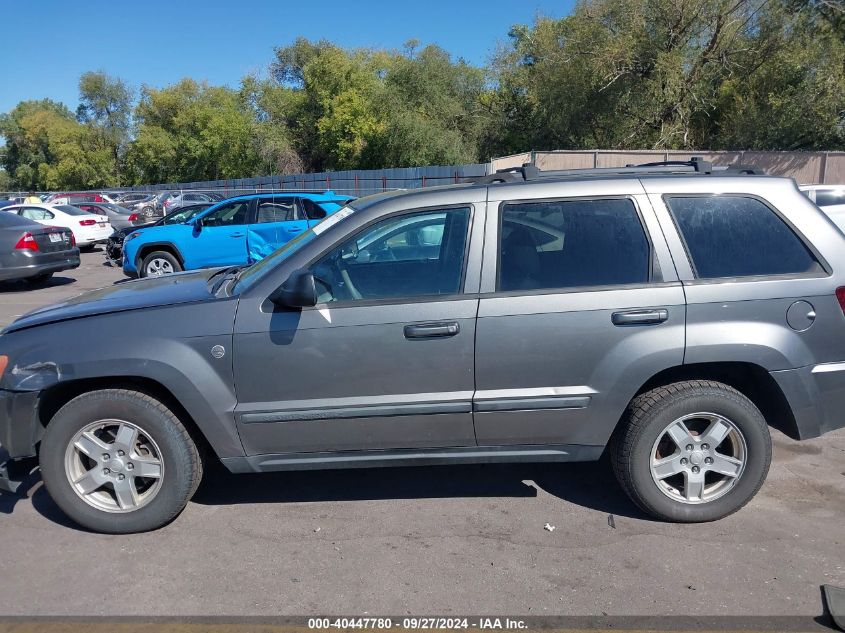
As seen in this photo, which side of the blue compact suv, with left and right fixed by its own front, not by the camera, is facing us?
left

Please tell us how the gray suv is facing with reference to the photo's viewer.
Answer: facing to the left of the viewer

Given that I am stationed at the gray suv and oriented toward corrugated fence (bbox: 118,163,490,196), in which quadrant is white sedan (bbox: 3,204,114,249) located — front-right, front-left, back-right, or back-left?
front-left

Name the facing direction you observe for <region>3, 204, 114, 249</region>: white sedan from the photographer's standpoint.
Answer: facing away from the viewer and to the left of the viewer

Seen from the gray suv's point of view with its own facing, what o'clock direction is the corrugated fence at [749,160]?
The corrugated fence is roughly at 4 o'clock from the gray suv.

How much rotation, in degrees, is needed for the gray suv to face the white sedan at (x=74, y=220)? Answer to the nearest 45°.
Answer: approximately 45° to its right

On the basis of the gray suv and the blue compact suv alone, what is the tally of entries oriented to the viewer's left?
2

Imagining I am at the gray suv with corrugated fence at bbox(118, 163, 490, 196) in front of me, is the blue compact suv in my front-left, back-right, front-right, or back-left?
front-left

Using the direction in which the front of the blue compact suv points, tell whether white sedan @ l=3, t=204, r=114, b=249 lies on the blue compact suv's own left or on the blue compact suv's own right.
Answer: on the blue compact suv's own right

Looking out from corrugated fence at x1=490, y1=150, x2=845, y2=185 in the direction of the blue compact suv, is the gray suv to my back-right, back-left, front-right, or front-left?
front-left

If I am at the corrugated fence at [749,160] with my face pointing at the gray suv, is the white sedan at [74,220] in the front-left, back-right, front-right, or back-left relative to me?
front-right

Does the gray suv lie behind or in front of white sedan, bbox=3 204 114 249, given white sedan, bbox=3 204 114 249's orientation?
behind

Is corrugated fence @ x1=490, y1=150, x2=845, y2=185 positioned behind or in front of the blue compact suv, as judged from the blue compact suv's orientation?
behind
